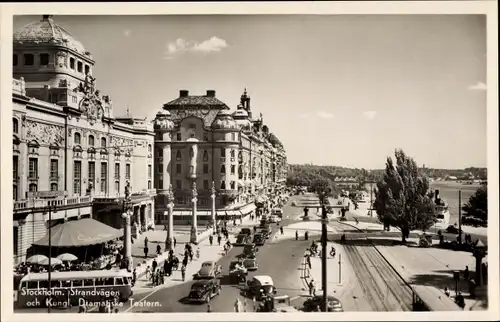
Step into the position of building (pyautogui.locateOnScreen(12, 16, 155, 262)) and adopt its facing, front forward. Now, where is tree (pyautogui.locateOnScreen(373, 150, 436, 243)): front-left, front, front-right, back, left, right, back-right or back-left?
front-left

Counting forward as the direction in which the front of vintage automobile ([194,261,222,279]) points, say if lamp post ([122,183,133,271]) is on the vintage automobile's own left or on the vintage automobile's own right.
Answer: on the vintage automobile's own left

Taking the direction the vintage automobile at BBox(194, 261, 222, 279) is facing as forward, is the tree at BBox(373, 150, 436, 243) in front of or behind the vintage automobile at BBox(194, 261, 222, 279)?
in front

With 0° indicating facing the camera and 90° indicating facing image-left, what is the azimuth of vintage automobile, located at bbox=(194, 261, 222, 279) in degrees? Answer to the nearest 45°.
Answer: approximately 225°

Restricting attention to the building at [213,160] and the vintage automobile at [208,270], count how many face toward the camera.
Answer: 1

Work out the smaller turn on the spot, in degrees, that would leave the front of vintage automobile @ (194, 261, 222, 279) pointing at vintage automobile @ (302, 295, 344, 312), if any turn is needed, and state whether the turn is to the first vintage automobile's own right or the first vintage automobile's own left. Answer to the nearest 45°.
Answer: approximately 90° to the first vintage automobile's own right

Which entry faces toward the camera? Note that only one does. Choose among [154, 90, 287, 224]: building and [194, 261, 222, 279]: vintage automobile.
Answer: the building

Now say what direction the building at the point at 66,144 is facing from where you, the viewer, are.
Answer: facing the viewer and to the right of the viewer

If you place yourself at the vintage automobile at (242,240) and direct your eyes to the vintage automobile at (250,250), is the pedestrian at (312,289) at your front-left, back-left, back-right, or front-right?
front-left

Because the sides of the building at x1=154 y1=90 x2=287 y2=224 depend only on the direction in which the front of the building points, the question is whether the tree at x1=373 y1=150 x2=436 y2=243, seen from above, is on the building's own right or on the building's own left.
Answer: on the building's own left

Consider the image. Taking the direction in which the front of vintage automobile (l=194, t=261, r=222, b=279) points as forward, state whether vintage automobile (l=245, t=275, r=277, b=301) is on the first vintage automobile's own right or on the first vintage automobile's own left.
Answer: on the first vintage automobile's own right

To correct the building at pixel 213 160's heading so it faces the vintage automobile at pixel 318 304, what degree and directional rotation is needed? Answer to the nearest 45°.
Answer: approximately 45° to its left

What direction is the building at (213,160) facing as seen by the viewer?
toward the camera
